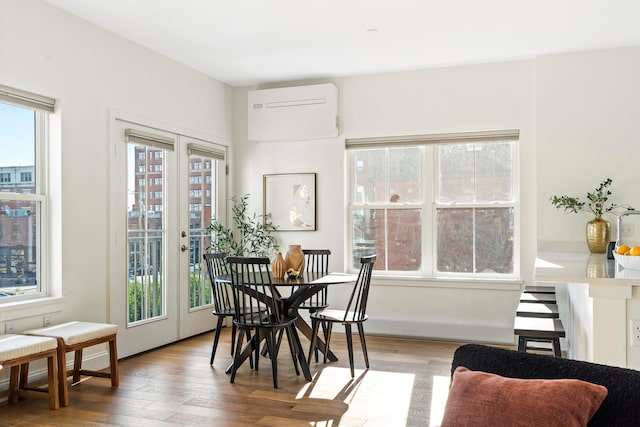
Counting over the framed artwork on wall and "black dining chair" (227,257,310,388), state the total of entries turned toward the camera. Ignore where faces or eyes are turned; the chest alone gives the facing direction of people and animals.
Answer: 1

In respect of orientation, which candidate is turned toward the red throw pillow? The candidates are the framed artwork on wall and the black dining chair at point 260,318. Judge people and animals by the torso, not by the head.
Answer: the framed artwork on wall

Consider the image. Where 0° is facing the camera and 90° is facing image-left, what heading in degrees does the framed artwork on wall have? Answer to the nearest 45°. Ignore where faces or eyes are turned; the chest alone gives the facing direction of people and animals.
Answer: approximately 0°

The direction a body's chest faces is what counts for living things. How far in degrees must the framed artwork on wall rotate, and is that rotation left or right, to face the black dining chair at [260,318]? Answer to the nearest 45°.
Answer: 0° — it already faces it

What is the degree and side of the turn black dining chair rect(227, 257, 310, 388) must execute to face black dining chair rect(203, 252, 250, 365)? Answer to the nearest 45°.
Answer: approximately 90° to its left

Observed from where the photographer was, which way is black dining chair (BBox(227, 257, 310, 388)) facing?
facing away from the viewer and to the right of the viewer

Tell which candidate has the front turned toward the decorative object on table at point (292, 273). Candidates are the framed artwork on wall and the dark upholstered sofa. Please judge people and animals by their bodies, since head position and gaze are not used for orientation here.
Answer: the framed artwork on wall

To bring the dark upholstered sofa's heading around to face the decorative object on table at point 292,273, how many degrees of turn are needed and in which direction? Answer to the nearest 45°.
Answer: approximately 90° to its right

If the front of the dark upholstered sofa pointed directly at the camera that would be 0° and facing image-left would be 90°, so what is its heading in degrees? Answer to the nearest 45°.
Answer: approximately 45°
